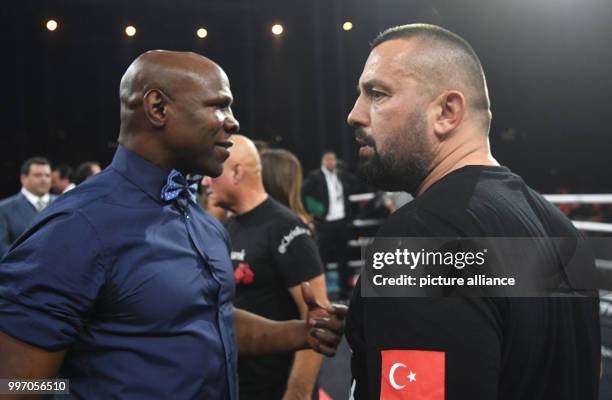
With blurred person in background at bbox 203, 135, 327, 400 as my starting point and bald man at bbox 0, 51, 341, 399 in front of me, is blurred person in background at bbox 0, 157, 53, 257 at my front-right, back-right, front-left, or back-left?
back-right

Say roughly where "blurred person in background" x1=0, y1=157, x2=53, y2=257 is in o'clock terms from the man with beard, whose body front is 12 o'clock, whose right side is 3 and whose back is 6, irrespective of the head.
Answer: The blurred person in background is roughly at 12 o'clock from the man with beard.

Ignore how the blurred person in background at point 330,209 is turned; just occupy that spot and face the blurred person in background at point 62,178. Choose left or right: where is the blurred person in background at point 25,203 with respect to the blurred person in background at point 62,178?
left

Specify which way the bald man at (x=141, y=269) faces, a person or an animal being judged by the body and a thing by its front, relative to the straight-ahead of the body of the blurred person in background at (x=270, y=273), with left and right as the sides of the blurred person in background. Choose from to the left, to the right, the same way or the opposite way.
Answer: to the left

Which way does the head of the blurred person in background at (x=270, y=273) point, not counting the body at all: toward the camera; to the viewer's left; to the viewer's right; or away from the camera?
to the viewer's left

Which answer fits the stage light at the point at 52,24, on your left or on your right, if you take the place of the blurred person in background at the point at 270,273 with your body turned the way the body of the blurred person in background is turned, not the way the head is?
on your right

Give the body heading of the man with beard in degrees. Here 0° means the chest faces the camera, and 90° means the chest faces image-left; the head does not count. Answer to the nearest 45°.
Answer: approximately 135°

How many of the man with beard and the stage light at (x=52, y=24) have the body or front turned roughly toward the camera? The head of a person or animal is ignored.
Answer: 1

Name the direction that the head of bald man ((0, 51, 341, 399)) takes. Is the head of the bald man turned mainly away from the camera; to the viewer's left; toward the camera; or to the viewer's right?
to the viewer's right

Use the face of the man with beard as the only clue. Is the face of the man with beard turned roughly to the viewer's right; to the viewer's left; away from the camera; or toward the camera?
to the viewer's left

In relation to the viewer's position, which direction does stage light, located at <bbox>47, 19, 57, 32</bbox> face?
facing the viewer

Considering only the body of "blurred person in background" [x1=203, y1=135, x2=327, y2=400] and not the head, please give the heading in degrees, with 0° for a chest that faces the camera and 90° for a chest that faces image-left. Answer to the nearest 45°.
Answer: approximately 45°

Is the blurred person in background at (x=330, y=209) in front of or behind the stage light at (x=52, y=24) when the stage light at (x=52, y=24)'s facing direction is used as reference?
in front
